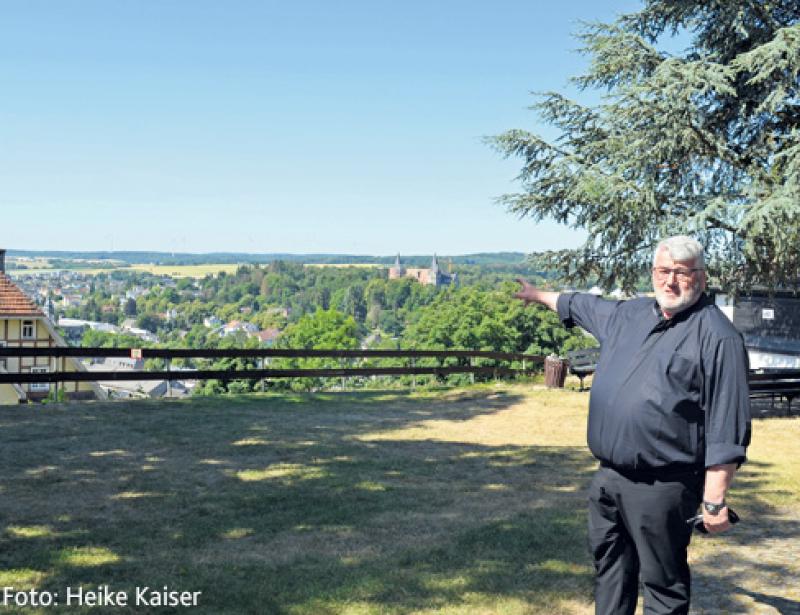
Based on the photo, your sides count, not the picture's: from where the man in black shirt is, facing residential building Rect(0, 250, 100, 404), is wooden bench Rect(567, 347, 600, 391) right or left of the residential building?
right

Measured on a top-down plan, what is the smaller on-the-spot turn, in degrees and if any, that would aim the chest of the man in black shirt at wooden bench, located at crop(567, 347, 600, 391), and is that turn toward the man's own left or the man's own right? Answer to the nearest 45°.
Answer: approximately 135° to the man's own right

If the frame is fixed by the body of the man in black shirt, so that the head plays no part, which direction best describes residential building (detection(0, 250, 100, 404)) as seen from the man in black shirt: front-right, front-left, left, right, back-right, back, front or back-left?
right

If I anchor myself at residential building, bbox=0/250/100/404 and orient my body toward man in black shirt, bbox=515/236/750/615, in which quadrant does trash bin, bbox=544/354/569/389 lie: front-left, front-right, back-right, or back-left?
front-left

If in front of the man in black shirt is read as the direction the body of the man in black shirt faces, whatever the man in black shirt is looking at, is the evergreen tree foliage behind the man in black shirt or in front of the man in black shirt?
behind

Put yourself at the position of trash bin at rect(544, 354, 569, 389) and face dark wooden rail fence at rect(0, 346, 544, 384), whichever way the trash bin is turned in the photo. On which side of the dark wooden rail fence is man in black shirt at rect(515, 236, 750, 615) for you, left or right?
left

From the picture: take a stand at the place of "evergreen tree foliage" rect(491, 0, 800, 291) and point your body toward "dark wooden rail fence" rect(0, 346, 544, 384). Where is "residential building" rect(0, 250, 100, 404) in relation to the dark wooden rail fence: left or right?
right

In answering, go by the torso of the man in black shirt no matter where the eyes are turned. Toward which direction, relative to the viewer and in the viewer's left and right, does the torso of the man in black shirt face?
facing the viewer and to the left of the viewer

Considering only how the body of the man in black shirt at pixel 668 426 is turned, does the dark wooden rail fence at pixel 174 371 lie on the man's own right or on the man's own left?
on the man's own right
